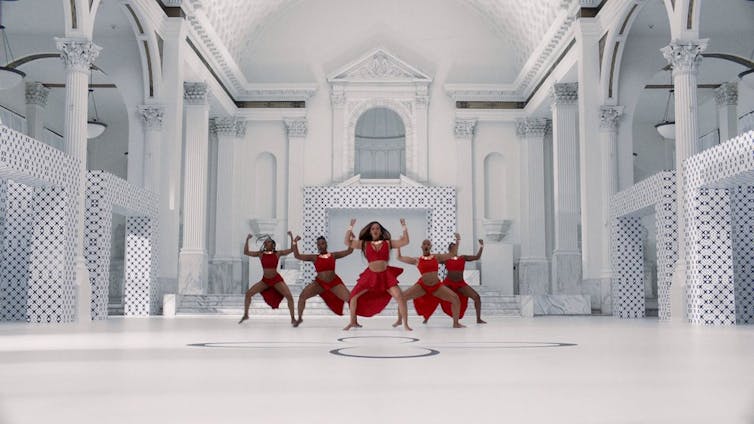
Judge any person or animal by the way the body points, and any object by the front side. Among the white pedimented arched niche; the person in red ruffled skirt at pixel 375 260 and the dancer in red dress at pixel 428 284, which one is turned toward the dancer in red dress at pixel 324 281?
the white pedimented arched niche

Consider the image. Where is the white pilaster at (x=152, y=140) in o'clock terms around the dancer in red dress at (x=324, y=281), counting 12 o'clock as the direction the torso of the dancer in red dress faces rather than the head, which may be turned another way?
The white pilaster is roughly at 5 o'clock from the dancer in red dress.

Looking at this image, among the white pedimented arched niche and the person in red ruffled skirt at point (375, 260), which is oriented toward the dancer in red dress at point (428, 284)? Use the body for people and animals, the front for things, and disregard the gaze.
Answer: the white pedimented arched niche

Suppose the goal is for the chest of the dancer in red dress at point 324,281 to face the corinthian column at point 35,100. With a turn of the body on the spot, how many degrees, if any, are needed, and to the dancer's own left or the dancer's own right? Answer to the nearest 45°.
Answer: approximately 135° to the dancer's own right

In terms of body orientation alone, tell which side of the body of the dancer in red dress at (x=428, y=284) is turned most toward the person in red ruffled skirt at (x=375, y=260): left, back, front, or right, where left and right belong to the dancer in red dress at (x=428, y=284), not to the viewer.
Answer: right

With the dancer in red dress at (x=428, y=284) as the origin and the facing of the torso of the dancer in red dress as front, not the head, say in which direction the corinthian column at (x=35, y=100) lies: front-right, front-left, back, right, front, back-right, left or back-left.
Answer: back-right
